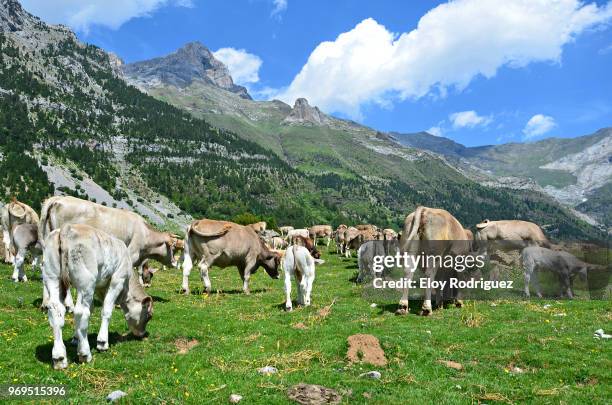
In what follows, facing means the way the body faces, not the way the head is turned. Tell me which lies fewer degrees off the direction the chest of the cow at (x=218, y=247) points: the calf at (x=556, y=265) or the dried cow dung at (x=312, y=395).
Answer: the calf

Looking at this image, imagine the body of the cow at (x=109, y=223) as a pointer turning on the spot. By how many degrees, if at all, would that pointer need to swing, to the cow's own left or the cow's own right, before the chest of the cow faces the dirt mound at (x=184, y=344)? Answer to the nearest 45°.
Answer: approximately 90° to the cow's own right

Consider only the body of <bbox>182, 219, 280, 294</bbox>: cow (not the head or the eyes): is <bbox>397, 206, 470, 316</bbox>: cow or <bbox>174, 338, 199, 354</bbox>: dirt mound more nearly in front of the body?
the cow

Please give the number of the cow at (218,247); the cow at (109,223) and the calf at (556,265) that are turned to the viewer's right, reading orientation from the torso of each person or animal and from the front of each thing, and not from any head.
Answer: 3

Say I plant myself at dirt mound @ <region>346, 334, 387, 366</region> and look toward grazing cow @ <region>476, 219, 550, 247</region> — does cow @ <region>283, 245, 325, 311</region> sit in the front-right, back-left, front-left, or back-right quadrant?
front-left

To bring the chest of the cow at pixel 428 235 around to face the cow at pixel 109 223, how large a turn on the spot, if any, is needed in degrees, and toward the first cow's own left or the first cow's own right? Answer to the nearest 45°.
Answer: approximately 135° to the first cow's own left

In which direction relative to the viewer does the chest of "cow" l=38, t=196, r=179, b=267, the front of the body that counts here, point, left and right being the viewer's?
facing to the right of the viewer

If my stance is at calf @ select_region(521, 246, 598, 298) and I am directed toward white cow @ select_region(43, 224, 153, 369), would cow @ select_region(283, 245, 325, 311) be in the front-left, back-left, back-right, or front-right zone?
front-right

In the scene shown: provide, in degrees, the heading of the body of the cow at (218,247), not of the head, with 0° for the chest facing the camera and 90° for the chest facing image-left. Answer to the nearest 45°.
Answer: approximately 270°
